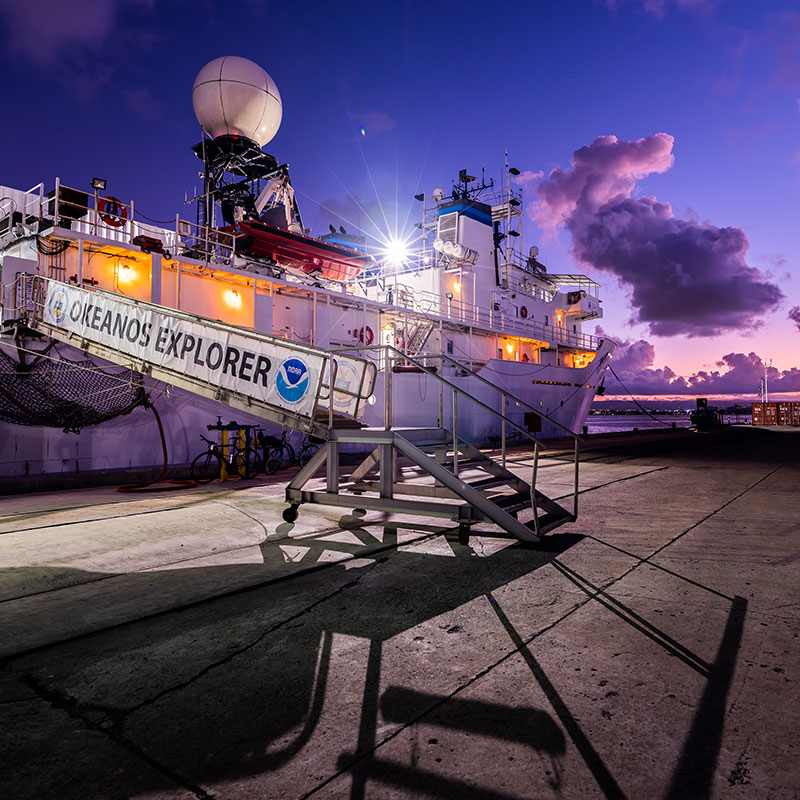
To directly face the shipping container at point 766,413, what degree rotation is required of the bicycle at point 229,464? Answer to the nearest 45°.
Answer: approximately 180°

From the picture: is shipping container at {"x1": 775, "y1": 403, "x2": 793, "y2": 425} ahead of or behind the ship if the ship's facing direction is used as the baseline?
ahead

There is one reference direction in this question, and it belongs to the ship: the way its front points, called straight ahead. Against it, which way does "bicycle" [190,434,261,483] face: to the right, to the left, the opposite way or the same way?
the opposite way

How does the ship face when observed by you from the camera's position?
facing away from the viewer and to the right of the viewer

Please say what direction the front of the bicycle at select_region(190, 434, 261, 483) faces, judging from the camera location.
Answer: facing the viewer and to the left of the viewer

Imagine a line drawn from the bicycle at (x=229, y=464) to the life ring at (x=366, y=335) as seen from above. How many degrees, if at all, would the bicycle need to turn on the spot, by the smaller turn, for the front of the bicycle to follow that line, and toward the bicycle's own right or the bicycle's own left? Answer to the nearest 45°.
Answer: approximately 180°
